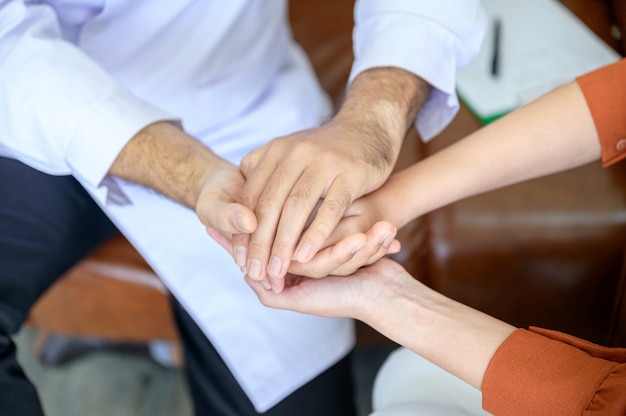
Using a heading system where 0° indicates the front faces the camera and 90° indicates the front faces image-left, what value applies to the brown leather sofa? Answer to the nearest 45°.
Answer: approximately 0°
